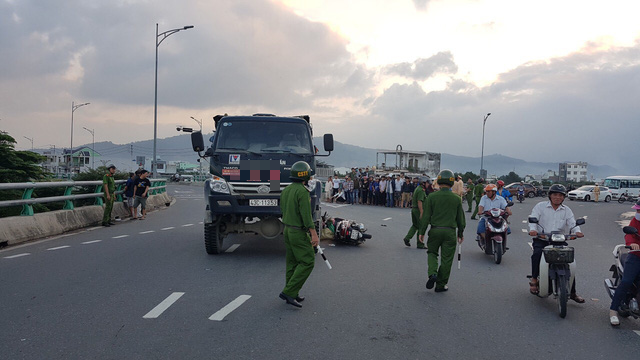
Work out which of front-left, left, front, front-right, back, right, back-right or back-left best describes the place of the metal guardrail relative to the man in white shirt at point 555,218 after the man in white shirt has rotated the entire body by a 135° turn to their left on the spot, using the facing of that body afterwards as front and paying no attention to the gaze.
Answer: back-left

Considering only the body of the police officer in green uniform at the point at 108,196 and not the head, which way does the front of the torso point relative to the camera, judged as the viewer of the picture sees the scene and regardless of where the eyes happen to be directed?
to the viewer's right

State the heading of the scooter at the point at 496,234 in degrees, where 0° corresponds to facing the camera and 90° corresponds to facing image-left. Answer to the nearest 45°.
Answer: approximately 0°

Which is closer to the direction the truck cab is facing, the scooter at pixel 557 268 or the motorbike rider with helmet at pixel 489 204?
the scooter

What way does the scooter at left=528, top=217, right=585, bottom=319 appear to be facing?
toward the camera

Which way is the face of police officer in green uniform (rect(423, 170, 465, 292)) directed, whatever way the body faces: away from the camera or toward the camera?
away from the camera

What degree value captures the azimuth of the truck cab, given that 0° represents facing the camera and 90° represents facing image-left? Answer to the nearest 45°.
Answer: approximately 0°

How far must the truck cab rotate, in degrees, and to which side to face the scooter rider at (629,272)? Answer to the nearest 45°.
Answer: approximately 45° to its left

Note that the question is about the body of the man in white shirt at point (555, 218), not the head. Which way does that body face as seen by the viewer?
toward the camera

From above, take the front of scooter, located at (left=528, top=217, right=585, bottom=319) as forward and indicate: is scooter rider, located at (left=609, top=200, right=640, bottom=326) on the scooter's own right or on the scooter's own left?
on the scooter's own left

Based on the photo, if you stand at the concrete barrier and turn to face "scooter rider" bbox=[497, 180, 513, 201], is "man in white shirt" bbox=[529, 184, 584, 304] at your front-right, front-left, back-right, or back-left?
front-right

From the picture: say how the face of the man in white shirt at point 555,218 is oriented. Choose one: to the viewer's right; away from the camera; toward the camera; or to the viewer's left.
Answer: toward the camera

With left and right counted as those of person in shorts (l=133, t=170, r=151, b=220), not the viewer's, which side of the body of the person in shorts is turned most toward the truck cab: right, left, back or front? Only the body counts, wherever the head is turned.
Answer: front
